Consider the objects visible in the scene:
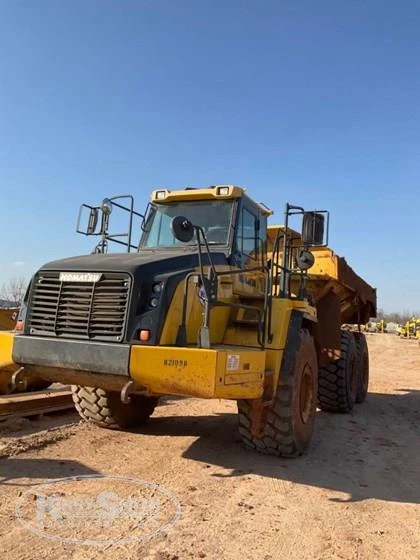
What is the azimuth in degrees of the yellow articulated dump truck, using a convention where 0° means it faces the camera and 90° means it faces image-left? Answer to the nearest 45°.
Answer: approximately 45°
